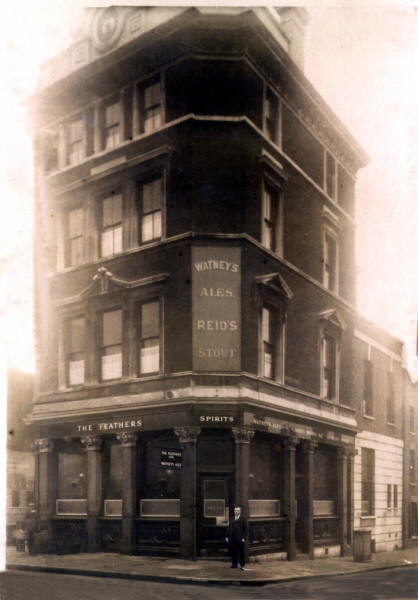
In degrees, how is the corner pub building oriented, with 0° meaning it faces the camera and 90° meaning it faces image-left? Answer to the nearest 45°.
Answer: approximately 0°
